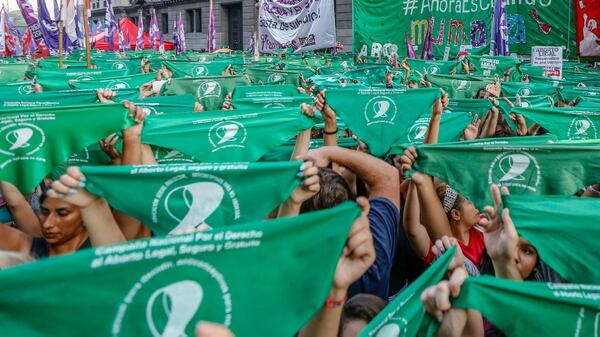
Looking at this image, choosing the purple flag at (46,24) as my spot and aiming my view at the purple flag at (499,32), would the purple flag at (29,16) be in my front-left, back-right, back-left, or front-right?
back-left

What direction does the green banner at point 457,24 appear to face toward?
toward the camera

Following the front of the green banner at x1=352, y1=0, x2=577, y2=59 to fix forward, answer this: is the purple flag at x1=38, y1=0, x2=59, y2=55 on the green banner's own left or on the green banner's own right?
on the green banner's own right

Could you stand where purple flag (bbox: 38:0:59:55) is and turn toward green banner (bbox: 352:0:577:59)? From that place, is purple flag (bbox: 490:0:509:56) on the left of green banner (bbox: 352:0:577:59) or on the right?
right

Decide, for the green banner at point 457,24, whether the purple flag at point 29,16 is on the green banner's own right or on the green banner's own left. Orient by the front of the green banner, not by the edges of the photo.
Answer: on the green banner's own right

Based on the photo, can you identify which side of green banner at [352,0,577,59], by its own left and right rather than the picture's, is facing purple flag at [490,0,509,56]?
front

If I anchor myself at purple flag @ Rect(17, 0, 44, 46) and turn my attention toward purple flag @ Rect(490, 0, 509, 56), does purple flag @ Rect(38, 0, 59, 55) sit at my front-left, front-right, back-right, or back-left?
front-right
